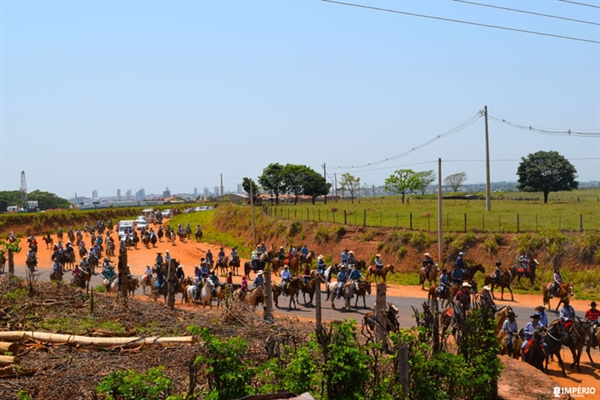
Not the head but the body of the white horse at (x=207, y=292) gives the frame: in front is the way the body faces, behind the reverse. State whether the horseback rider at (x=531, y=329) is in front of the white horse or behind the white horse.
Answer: in front

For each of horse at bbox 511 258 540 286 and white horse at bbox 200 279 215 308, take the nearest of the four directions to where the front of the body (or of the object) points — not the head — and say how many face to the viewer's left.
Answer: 0

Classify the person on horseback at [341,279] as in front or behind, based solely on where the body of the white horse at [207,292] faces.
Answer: in front

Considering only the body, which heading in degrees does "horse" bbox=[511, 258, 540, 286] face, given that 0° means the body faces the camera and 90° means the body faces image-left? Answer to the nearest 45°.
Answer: approximately 270°

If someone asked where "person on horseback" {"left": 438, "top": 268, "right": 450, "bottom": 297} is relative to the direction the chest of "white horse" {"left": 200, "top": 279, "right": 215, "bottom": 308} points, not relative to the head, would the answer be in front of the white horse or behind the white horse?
in front

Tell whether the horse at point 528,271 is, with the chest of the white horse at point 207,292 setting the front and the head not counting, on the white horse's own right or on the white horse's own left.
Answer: on the white horse's own left

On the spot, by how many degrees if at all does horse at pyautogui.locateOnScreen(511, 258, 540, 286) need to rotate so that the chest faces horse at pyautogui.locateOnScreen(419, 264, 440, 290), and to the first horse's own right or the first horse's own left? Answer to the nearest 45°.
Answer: approximately 180°

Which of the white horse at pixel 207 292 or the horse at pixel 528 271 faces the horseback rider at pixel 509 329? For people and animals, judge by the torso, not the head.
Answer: the white horse
